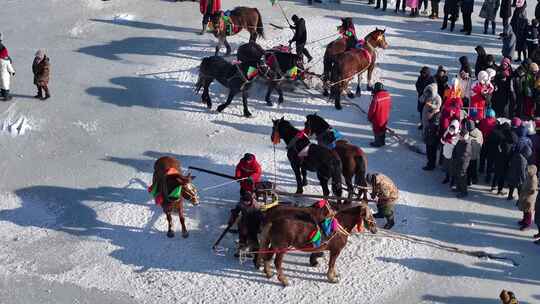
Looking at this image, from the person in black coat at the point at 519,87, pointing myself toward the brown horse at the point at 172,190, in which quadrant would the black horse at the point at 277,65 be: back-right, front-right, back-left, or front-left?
front-right

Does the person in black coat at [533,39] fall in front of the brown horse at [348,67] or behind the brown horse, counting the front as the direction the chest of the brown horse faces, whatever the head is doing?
in front

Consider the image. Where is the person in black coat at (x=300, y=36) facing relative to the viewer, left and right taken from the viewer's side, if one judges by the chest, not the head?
facing to the left of the viewer

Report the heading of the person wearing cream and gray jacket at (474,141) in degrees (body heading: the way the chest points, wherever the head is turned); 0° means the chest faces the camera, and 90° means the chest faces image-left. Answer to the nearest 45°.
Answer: approximately 90°

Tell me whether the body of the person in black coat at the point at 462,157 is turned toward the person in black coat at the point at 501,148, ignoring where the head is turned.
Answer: no

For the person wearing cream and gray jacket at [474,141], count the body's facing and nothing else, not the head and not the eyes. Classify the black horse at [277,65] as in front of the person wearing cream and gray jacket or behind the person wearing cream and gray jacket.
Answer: in front

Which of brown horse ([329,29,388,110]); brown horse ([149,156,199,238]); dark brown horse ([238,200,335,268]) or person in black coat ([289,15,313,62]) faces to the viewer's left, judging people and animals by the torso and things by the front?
the person in black coat

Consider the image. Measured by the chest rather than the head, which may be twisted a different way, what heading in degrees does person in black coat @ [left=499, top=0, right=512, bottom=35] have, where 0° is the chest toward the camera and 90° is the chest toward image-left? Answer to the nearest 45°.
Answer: approximately 90°

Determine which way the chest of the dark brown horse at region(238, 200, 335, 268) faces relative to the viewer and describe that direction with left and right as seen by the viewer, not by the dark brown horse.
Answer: facing to the right of the viewer

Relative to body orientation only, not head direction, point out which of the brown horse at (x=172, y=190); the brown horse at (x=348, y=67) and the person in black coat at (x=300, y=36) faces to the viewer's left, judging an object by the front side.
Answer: the person in black coat

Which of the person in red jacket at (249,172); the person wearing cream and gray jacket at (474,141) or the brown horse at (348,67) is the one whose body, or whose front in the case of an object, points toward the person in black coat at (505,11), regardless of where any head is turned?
the brown horse

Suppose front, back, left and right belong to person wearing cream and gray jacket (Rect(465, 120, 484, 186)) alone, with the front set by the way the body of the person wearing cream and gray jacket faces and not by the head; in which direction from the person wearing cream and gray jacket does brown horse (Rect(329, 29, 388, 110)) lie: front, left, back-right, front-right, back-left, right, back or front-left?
front-right

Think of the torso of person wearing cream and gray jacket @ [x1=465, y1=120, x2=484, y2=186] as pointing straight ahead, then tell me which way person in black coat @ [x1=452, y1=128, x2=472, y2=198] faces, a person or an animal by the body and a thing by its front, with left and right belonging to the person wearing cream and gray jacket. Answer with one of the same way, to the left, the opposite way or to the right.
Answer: the same way

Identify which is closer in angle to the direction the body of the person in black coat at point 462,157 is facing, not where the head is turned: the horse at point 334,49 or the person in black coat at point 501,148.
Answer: the horse
